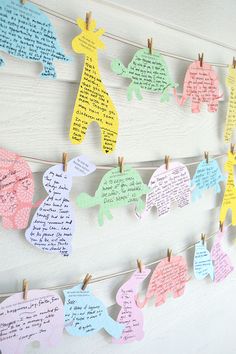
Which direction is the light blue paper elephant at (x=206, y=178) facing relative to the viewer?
to the viewer's left

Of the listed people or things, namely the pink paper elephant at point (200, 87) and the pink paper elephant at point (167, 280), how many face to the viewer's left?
2

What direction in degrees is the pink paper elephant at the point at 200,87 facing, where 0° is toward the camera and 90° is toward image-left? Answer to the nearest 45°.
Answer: approximately 90°

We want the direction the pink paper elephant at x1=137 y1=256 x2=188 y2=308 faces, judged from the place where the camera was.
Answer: facing to the left of the viewer
